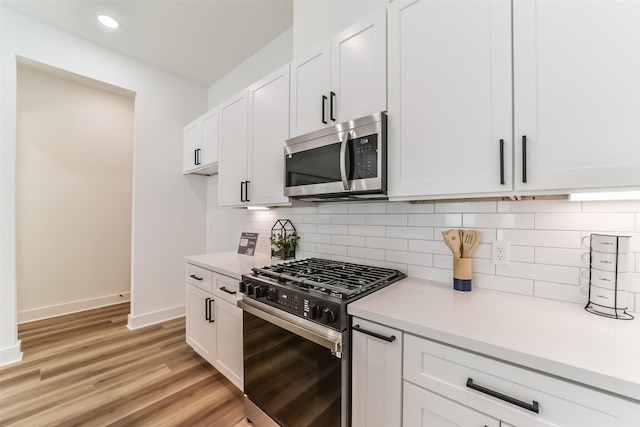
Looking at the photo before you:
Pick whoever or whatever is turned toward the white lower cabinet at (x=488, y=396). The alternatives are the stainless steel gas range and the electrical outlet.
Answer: the electrical outlet

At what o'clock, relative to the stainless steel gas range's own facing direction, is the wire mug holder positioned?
The wire mug holder is roughly at 8 o'clock from the stainless steel gas range.

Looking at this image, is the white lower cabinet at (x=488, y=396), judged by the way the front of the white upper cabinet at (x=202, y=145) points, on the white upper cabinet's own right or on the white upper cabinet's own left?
on the white upper cabinet's own left

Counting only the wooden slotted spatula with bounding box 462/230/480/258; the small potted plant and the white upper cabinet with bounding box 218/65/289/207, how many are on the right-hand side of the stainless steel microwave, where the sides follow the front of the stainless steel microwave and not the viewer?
2

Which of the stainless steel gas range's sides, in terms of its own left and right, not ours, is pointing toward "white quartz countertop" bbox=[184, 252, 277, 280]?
right

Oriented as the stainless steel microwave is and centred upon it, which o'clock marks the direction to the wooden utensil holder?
The wooden utensil holder is roughly at 8 o'clock from the stainless steel microwave.

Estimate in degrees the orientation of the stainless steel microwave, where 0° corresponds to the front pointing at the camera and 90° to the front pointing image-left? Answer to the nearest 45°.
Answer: approximately 45°
